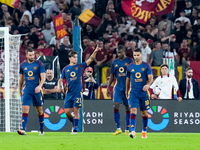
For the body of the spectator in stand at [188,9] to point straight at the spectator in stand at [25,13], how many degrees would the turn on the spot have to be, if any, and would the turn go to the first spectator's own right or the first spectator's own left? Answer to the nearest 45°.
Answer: approximately 90° to the first spectator's own right

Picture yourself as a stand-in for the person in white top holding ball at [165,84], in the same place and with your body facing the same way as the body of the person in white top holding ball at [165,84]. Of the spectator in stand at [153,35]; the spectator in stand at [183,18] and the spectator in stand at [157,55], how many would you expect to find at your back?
3

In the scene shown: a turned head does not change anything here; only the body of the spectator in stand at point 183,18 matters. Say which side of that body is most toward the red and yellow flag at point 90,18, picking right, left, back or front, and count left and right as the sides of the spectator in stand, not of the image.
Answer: right

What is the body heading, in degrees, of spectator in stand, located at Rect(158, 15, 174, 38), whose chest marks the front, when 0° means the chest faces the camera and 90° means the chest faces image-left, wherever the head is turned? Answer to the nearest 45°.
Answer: approximately 0°

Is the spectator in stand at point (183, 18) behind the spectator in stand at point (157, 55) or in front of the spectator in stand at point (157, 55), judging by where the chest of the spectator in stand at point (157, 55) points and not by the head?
behind

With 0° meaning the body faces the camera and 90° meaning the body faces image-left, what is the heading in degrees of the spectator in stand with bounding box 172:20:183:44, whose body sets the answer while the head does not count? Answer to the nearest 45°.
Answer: approximately 0°

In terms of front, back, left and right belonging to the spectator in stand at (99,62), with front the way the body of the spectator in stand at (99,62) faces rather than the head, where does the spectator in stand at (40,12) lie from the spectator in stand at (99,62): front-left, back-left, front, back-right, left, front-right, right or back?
right
